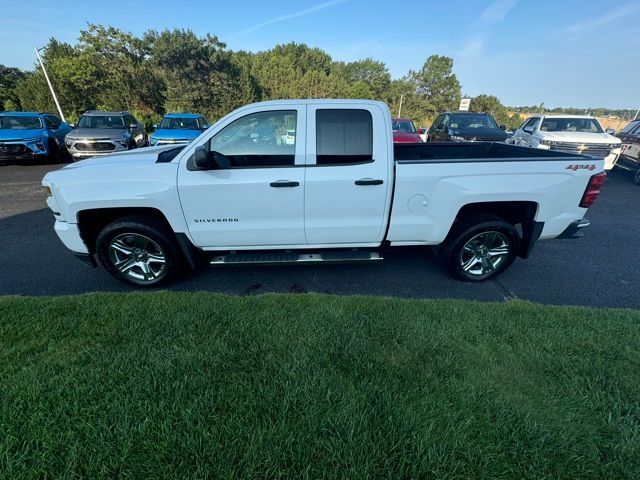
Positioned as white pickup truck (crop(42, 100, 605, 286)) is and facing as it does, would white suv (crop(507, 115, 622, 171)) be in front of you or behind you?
behind

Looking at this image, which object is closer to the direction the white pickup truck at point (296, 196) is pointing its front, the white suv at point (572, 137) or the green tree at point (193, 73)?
the green tree

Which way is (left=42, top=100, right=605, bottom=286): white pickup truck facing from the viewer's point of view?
to the viewer's left

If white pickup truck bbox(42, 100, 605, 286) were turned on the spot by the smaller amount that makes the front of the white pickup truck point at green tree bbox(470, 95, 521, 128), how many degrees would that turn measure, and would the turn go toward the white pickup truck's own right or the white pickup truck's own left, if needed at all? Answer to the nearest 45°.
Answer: approximately 135° to the white pickup truck's own right
